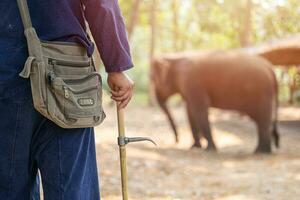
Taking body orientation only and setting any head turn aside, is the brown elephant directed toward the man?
no

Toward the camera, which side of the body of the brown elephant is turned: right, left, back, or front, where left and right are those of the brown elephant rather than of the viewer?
left

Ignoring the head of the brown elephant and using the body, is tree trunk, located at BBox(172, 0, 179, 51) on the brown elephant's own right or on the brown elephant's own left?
on the brown elephant's own right
